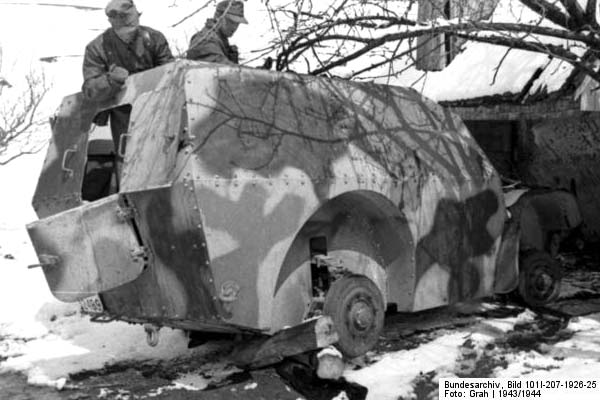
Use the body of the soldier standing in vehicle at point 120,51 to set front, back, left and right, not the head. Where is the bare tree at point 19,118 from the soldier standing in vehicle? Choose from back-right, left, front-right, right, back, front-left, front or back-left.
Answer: back

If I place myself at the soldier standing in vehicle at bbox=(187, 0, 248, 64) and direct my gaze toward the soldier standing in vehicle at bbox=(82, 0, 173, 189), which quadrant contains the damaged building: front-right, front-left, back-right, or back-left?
back-right

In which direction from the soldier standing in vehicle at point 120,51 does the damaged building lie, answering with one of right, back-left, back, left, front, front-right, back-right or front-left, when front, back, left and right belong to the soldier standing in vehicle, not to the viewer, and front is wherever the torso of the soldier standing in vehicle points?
back-left
